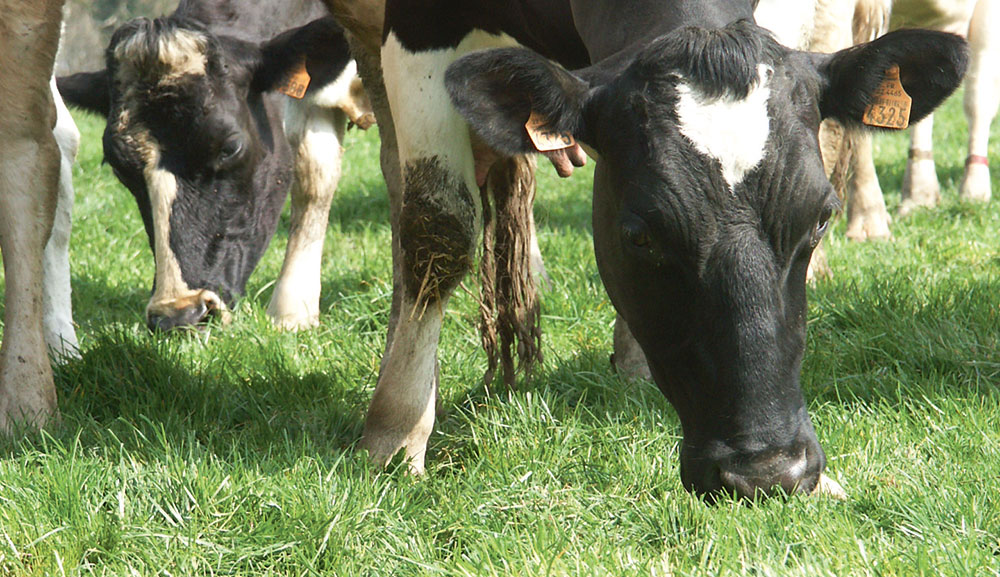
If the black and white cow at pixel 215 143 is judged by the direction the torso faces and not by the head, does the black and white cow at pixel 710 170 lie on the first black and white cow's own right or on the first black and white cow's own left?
on the first black and white cow's own left

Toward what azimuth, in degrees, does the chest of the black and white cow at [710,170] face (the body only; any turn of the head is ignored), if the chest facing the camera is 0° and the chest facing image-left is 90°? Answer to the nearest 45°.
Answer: approximately 315°

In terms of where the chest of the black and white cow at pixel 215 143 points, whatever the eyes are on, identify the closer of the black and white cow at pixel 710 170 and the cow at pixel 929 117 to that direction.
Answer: the black and white cow

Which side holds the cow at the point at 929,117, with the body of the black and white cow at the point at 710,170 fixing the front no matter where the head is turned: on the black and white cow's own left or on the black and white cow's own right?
on the black and white cow's own left

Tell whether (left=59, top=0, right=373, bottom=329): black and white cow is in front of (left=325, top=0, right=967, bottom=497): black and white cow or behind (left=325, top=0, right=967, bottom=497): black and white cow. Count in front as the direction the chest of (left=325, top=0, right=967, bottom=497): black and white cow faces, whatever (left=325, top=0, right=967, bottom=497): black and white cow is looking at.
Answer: behind
